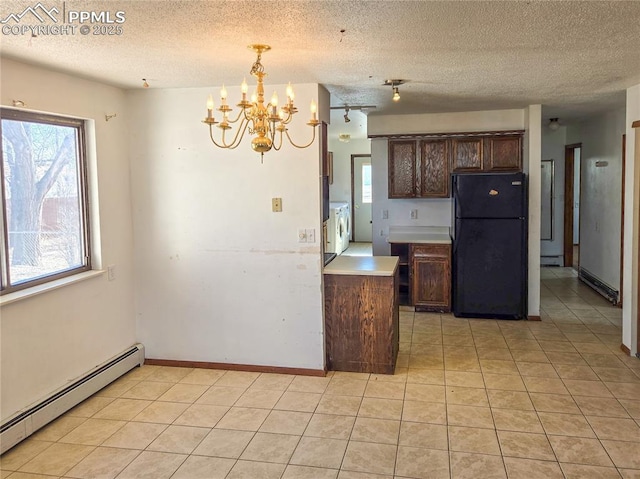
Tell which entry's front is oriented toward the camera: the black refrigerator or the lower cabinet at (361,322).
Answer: the black refrigerator

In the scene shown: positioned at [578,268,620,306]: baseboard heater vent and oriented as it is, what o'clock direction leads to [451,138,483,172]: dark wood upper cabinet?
The dark wood upper cabinet is roughly at 12 o'clock from the baseboard heater vent.

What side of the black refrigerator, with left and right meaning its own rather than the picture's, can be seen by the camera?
front

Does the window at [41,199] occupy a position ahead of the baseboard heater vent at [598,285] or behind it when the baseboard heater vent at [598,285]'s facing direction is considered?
ahead

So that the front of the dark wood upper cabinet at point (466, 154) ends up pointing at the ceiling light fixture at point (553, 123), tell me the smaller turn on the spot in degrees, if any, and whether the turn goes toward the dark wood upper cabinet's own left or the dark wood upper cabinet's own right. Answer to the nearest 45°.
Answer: approximately 135° to the dark wood upper cabinet's own left

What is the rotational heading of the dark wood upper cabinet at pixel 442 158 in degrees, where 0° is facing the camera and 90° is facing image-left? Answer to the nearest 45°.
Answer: approximately 0°

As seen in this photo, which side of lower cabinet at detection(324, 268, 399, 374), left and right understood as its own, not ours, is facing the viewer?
right

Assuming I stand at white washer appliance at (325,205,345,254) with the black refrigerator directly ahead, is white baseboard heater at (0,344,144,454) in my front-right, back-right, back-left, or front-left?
front-right

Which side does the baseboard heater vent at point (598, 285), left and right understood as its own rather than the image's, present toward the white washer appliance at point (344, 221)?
front

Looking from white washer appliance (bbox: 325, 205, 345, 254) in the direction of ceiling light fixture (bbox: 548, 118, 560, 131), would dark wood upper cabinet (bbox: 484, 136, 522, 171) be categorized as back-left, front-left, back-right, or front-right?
front-right

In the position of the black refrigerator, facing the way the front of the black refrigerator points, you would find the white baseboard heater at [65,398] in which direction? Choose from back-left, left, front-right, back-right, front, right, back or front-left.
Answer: front-right

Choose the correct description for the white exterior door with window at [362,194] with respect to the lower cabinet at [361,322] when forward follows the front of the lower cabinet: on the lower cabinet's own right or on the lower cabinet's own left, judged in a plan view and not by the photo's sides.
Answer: on the lower cabinet's own left

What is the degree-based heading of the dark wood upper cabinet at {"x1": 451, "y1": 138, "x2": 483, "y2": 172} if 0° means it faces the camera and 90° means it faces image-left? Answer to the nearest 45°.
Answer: approximately 0°

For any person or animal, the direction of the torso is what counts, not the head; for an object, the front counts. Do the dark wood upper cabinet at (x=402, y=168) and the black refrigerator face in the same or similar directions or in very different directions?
same or similar directions

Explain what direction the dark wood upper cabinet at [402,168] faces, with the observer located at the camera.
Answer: facing the viewer

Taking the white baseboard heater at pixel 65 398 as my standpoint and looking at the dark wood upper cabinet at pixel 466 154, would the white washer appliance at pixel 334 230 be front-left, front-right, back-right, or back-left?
front-left
